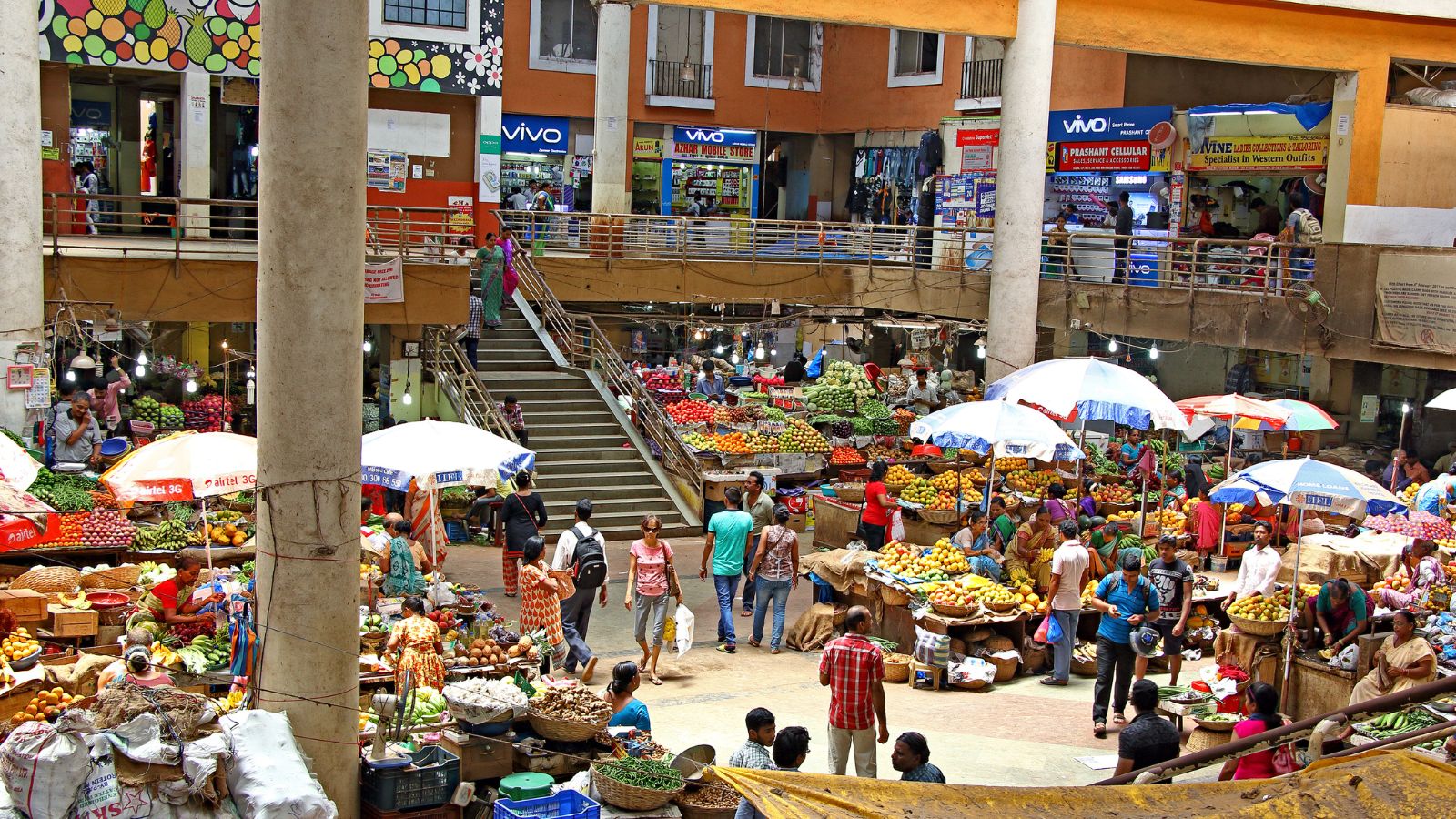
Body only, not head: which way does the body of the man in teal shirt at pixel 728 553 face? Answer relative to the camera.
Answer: away from the camera

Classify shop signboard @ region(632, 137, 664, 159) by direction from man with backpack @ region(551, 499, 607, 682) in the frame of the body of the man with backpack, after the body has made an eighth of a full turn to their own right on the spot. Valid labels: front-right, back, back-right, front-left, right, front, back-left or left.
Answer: front

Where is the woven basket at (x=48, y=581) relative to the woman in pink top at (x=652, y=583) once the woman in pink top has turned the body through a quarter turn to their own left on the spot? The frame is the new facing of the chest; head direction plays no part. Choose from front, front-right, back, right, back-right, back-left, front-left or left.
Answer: back

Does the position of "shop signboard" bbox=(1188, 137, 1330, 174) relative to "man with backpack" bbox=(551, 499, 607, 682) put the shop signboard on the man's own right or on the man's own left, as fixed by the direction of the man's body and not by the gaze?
on the man's own right

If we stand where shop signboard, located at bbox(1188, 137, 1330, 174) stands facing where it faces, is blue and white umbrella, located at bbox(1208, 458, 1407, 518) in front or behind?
in front

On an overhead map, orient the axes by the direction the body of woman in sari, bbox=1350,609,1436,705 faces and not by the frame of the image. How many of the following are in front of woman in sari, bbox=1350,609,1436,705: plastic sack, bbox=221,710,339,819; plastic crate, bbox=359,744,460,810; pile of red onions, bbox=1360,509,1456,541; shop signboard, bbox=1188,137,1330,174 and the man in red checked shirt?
3

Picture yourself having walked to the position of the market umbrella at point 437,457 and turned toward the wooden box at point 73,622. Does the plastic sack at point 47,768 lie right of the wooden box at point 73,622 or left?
left

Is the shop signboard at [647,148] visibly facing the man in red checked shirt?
yes

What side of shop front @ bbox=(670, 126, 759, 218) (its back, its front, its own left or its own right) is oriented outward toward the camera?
front

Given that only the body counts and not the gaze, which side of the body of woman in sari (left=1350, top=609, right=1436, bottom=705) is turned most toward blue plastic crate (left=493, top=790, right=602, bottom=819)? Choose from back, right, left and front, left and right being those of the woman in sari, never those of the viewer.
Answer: front

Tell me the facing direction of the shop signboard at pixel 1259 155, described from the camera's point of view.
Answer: facing the viewer

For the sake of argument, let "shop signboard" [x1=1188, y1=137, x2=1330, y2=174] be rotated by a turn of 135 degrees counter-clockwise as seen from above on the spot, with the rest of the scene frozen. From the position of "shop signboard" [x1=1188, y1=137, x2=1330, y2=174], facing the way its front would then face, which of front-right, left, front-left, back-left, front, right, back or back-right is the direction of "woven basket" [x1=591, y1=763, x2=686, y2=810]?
back-right

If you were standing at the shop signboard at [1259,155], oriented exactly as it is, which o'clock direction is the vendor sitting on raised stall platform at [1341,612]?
The vendor sitting on raised stall platform is roughly at 12 o'clock from the shop signboard.

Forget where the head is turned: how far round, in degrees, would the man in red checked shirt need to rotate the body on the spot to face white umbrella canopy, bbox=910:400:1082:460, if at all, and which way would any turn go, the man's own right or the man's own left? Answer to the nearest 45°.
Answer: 0° — they already face it

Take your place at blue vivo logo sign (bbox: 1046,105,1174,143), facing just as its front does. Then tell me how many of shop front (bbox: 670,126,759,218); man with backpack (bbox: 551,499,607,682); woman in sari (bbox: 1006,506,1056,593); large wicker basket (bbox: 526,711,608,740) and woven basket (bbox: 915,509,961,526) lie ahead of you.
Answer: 4

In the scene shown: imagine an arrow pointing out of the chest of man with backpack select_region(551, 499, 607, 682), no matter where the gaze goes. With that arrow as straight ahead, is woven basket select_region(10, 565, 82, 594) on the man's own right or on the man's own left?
on the man's own left

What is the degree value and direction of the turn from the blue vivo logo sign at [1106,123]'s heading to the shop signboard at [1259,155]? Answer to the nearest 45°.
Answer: approximately 45° to its left

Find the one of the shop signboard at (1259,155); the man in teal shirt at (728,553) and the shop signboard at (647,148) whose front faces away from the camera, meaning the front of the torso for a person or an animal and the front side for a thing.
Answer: the man in teal shirt

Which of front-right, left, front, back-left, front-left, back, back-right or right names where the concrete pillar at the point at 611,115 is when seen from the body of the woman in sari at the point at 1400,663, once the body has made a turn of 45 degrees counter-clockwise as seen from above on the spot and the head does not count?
back-right
